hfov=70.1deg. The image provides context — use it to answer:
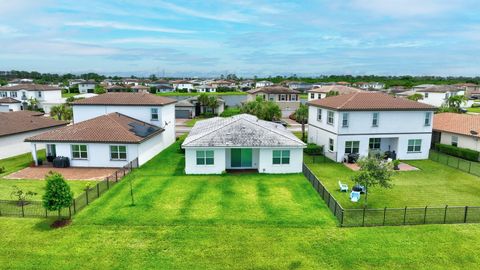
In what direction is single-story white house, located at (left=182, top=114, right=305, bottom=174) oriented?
away from the camera

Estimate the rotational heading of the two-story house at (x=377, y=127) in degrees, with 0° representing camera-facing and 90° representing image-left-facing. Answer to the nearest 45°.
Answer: approximately 180°

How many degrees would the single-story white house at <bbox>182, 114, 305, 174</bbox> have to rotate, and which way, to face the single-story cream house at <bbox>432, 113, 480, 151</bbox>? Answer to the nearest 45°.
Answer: approximately 90° to its right

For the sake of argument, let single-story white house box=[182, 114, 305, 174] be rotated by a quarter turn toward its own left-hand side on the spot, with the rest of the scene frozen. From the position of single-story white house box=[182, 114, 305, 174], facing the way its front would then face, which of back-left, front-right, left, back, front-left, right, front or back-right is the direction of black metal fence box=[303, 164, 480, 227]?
back-left

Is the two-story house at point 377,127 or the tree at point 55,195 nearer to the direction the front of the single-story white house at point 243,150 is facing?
the two-story house

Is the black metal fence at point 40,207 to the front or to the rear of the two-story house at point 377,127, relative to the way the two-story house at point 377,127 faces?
to the rear

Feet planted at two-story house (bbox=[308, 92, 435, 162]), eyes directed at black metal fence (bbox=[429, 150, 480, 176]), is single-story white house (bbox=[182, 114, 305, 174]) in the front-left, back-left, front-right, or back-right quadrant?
back-right

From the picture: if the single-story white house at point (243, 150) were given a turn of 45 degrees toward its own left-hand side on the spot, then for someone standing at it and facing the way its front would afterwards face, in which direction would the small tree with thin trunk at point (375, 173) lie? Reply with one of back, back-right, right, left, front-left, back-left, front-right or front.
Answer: back

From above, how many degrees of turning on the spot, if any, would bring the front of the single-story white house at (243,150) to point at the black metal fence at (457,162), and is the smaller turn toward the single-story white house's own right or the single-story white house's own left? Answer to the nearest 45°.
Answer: approximately 90° to the single-story white house's own right

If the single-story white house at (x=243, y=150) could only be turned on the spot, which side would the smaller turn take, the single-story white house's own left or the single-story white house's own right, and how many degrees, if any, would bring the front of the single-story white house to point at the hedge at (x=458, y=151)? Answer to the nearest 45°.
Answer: approximately 90° to the single-story white house's own right

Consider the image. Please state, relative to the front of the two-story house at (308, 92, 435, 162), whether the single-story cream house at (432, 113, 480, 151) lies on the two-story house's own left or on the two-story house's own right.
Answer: on the two-story house's own right

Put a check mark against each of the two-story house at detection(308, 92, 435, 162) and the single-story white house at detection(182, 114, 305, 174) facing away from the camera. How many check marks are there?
2
